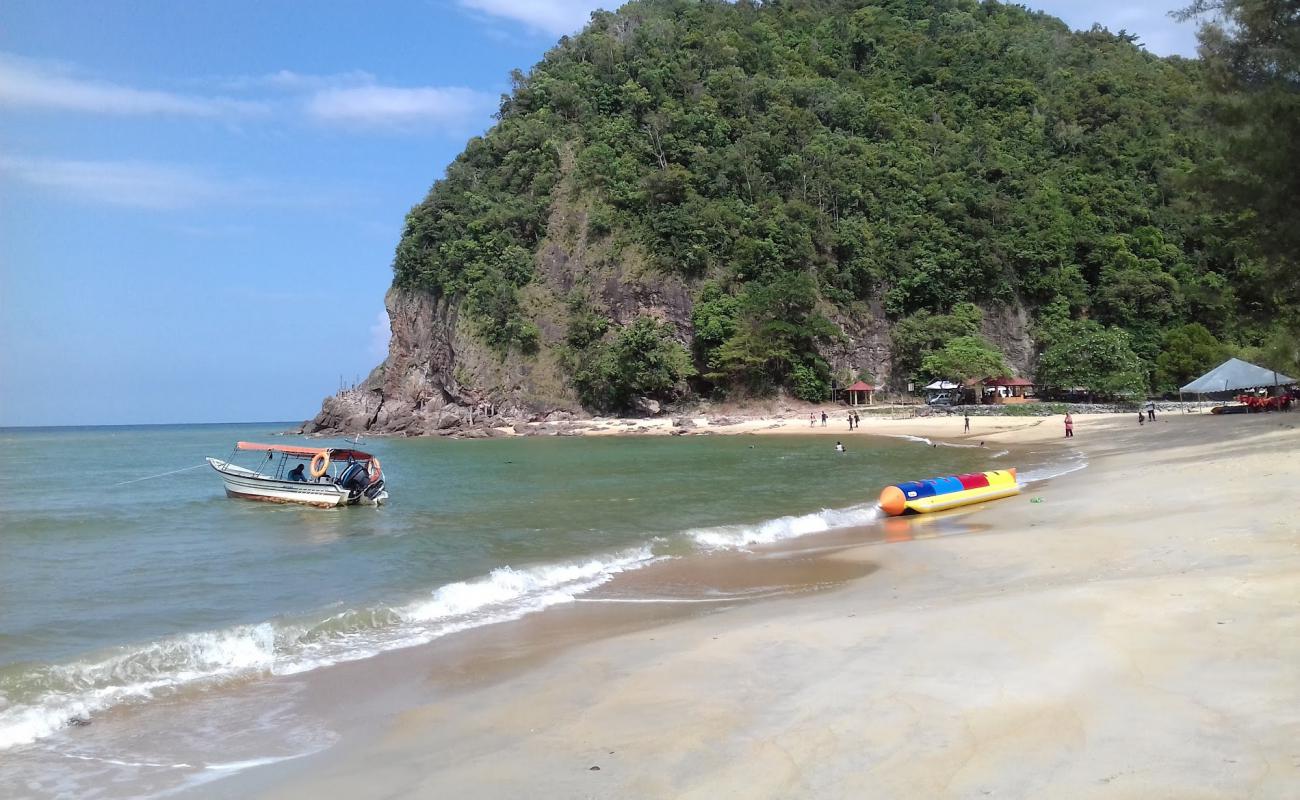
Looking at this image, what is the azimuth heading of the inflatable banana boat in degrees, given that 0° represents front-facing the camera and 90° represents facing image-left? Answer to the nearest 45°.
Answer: approximately 45°

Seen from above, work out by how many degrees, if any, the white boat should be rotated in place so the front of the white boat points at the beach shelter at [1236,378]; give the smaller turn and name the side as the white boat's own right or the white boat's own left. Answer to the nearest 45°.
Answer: approximately 135° to the white boat's own right

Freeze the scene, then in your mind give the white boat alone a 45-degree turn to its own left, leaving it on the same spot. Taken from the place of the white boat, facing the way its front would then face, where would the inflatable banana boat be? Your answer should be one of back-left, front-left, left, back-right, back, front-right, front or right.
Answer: back-left

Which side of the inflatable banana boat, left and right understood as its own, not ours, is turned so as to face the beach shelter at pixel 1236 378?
back

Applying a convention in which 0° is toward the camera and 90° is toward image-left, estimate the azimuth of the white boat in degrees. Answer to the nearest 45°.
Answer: approximately 135°
